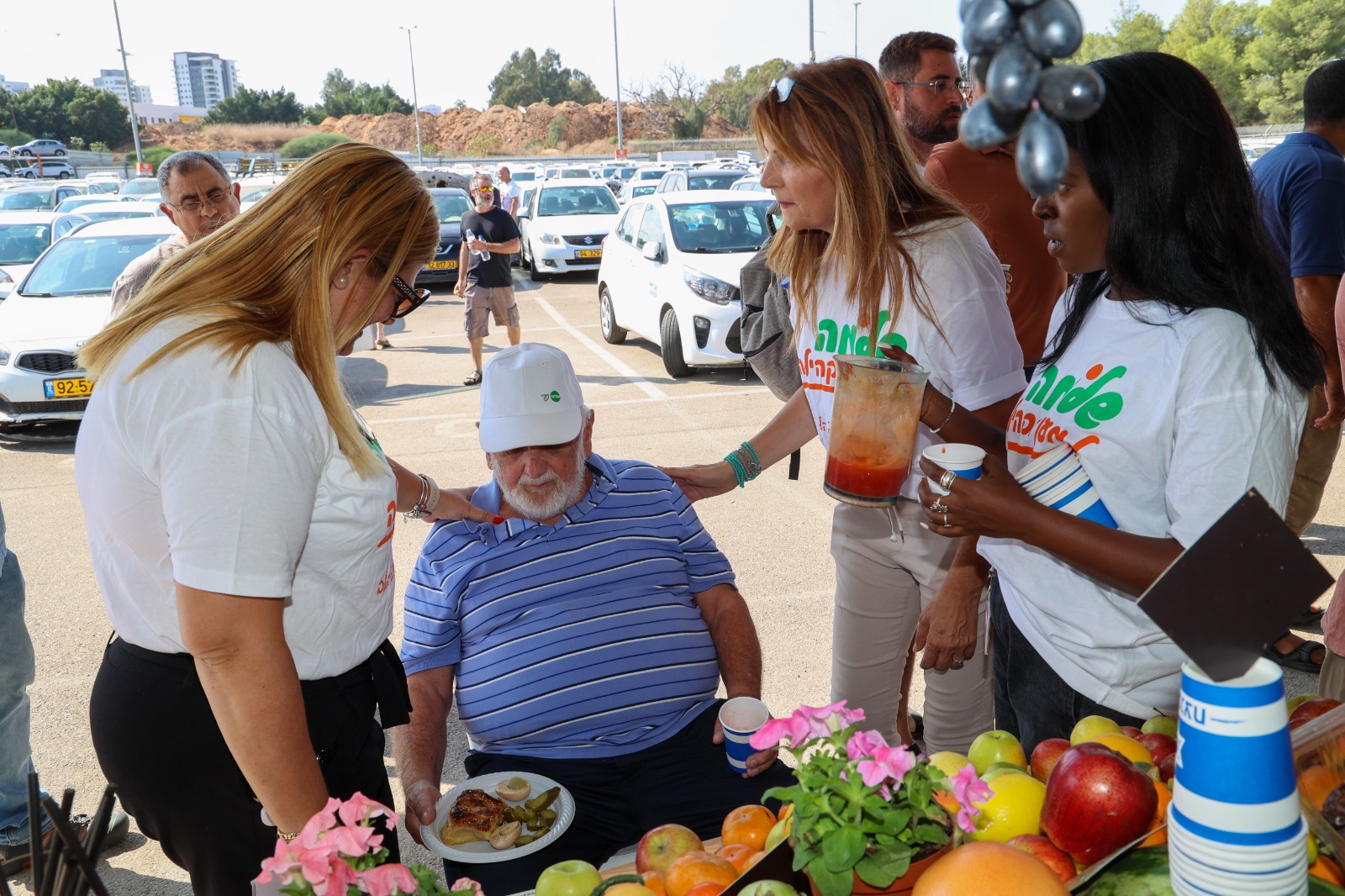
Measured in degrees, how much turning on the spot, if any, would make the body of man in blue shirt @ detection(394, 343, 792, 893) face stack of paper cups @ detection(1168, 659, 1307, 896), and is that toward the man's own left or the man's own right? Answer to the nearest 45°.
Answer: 0° — they already face it

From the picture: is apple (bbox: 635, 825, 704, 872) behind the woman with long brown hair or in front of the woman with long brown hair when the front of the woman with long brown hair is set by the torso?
in front

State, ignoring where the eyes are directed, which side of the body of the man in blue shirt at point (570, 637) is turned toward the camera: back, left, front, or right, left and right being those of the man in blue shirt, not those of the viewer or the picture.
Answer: front

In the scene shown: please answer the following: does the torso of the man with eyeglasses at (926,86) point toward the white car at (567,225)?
no

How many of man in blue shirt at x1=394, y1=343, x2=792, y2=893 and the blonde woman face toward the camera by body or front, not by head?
1

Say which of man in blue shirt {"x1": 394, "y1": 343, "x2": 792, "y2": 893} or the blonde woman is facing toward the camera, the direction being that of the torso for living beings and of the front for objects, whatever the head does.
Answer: the man in blue shirt

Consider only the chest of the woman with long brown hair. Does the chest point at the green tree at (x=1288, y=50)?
no

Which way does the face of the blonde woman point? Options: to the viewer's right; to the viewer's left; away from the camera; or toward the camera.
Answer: to the viewer's right

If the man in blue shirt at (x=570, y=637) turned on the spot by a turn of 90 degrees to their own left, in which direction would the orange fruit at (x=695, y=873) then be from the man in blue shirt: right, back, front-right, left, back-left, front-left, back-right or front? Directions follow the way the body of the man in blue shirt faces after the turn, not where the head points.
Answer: right

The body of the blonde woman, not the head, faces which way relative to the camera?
to the viewer's right

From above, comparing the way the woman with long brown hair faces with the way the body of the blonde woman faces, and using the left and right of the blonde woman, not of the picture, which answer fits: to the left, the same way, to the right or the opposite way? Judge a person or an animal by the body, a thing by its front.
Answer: the opposite way

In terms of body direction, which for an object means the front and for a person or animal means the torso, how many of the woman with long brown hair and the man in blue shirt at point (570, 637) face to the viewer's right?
0
